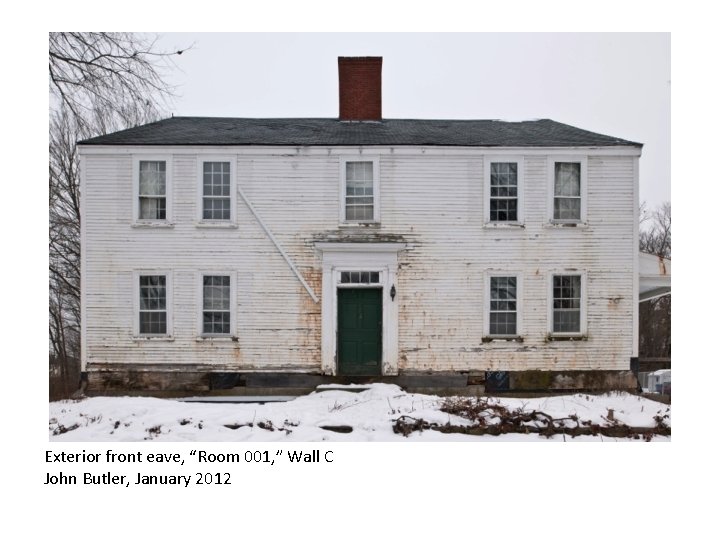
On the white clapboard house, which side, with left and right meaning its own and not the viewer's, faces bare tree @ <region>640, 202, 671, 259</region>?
back

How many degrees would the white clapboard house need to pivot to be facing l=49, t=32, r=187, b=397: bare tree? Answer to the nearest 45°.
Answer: approximately 90° to its right

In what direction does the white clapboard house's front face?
toward the camera
